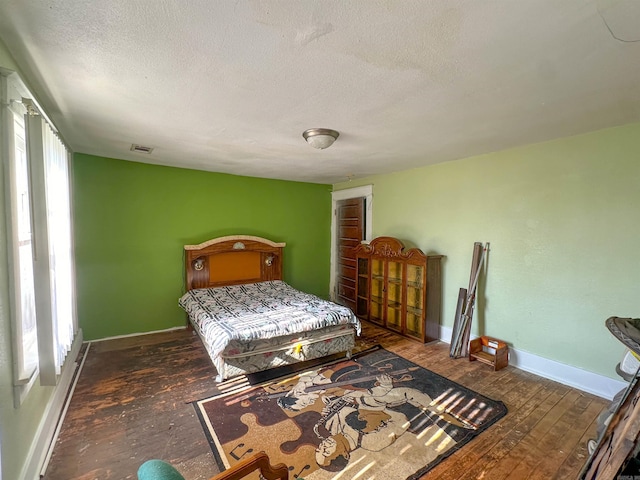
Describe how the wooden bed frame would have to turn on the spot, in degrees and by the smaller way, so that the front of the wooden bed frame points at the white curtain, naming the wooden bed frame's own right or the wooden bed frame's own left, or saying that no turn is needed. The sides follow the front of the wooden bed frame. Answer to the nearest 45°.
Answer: approximately 90° to the wooden bed frame's own right

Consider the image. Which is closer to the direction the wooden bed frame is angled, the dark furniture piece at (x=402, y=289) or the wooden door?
the dark furniture piece

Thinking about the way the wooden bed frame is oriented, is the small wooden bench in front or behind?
in front

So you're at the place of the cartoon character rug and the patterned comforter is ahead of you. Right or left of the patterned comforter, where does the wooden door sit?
right

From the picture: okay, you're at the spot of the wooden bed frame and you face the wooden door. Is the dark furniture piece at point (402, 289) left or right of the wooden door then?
right

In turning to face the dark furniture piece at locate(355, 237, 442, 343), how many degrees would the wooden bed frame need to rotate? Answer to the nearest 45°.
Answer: approximately 45° to its left

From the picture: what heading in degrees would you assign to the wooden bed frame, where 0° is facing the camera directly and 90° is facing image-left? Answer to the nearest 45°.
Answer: approximately 315°

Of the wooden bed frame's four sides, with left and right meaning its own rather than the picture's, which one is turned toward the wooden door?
left

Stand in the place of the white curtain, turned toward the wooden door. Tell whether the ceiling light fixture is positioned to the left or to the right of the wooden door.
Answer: right
